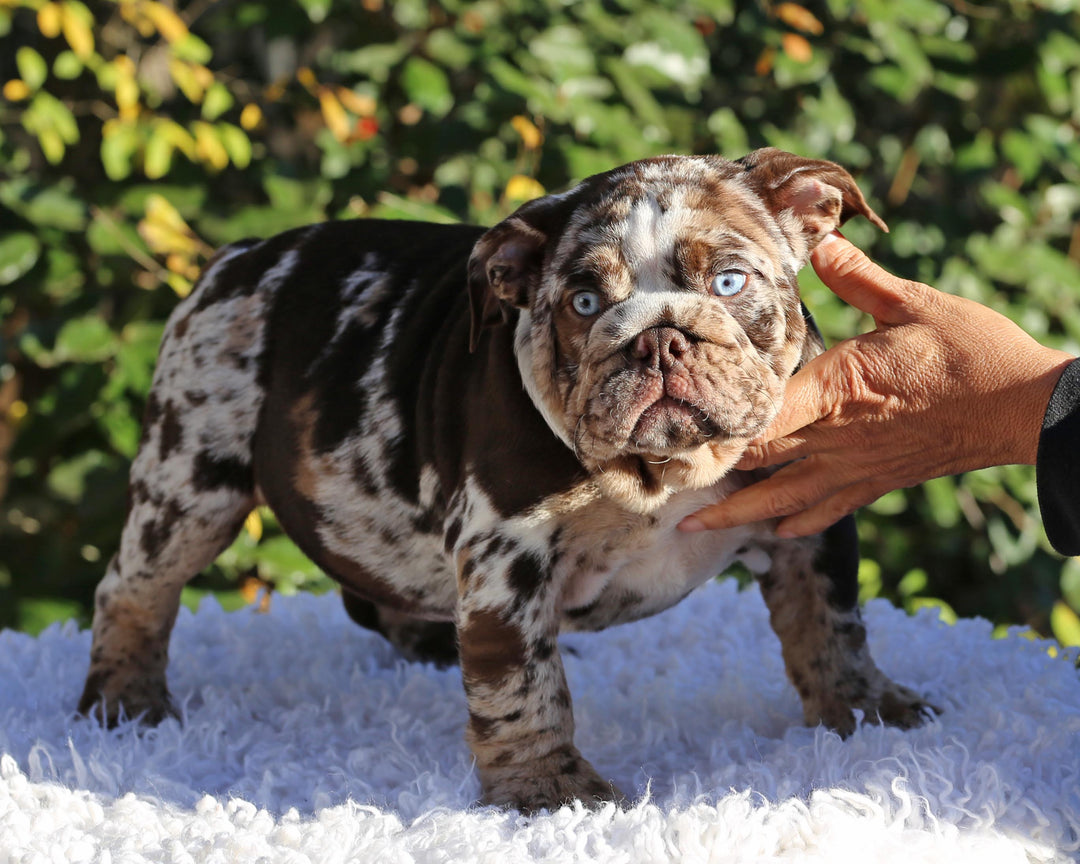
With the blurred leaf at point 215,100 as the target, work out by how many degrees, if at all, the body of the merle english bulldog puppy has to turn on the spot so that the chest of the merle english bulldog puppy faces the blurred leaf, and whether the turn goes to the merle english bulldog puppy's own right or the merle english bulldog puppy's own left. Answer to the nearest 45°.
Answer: approximately 135° to the merle english bulldog puppy's own left

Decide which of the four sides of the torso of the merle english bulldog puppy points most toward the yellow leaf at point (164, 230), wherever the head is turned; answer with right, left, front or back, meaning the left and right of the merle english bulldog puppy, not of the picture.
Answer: back

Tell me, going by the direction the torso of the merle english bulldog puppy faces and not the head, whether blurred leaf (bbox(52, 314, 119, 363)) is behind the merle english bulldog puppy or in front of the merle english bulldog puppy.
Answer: behind

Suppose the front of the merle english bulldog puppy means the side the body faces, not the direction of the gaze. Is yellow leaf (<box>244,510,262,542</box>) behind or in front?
behind

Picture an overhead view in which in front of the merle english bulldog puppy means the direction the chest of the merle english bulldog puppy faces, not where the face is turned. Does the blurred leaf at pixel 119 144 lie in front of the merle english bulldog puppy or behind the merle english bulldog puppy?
behind

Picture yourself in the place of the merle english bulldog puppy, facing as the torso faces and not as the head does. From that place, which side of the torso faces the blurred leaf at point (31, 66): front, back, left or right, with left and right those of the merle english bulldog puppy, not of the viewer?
back

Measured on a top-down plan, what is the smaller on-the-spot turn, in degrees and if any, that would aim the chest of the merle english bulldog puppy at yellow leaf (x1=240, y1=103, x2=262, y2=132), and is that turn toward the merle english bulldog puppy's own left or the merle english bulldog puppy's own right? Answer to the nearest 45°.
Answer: approximately 135° to the merle english bulldog puppy's own left

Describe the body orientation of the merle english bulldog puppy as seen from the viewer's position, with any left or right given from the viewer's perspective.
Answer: facing the viewer and to the right of the viewer

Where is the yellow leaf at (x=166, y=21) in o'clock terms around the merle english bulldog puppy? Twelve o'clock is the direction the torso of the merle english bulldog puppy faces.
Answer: The yellow leaf is roughly at 7 o'clock from the merle english bulldog puppy.

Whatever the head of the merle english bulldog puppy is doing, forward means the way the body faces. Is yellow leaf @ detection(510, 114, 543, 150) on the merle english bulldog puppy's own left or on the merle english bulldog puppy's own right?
on the merle english bulldog puppy's own left

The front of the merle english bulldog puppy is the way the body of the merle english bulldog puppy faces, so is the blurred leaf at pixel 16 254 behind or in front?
behind
